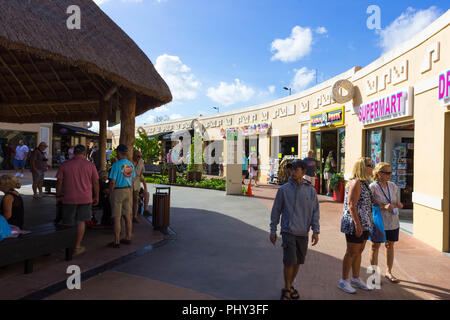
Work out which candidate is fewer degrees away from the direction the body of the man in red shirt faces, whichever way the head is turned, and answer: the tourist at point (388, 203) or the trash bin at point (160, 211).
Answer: the trash bin

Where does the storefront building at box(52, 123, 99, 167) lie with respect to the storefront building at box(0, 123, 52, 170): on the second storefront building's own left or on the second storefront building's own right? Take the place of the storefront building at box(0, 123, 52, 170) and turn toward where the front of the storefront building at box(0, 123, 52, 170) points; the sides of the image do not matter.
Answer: on the second storefront building's own left

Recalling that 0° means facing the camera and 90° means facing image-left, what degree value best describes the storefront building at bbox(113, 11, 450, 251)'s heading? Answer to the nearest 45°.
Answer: approximately 45°

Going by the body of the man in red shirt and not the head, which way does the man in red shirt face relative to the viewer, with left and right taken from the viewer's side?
facing away from the viewer

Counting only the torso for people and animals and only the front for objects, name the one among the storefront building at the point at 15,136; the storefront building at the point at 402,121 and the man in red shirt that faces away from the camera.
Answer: the man in red shirt

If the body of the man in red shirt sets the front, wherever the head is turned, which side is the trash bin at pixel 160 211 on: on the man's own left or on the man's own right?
on the man's own right
